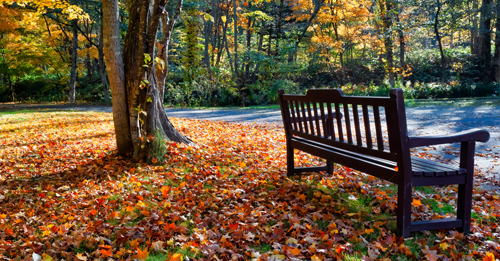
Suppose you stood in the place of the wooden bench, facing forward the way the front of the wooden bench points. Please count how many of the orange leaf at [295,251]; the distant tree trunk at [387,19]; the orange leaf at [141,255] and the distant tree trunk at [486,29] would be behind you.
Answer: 2

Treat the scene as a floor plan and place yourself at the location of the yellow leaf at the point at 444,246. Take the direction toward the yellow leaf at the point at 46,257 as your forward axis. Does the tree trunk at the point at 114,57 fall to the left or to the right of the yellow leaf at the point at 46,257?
right
